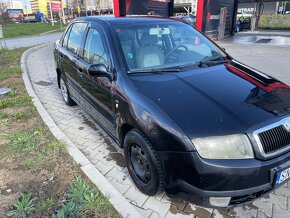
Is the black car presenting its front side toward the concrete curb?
no

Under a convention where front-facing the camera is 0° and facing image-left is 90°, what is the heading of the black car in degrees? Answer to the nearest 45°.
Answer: approximately 315°
